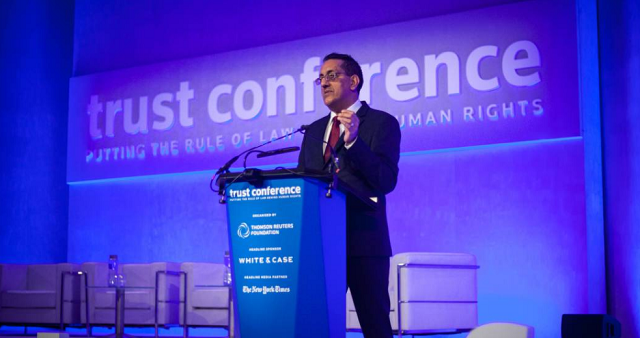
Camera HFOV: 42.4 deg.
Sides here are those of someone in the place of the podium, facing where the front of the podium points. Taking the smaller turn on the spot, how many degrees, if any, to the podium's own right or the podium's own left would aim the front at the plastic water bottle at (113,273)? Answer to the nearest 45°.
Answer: approximately 135° to the podium's own right

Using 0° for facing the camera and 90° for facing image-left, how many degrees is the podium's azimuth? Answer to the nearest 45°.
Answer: approximately 45°

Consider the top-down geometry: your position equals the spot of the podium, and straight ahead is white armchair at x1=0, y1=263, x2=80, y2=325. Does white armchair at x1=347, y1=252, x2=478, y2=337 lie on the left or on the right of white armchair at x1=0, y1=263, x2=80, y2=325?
right

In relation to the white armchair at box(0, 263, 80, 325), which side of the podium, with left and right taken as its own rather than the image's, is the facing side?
right
